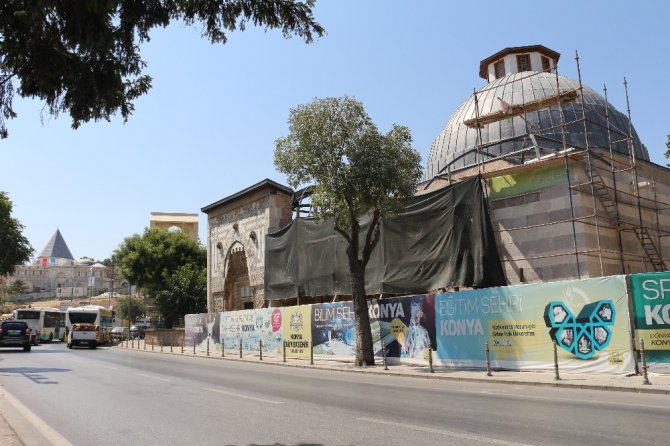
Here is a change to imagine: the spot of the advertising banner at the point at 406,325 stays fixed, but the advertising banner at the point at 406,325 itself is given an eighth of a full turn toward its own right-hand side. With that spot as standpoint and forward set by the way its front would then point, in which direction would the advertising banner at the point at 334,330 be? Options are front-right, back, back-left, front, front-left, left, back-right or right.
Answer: front-right

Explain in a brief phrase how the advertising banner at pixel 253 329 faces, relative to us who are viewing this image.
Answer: facing the viewer and to the left of the viewer

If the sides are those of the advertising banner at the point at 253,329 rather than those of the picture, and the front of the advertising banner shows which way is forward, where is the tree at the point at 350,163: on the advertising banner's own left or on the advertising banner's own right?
on the advertising banner's own left

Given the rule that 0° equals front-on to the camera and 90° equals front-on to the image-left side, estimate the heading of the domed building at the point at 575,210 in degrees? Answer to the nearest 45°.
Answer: approximately 45°
